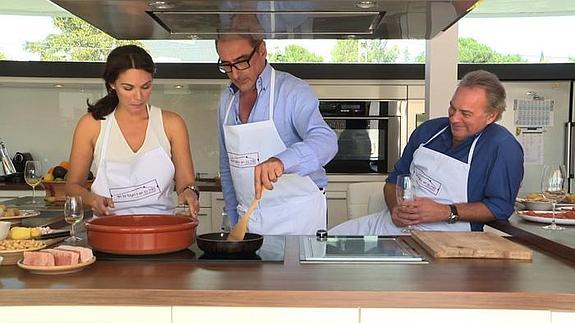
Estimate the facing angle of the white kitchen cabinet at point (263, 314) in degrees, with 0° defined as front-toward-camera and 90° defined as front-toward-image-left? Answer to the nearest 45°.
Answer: approximately 0°

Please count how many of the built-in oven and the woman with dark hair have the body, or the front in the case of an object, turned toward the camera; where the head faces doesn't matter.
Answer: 2

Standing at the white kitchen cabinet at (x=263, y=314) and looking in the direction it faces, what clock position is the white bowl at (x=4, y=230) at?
The white bowl is roughly at 4 o'clock from the white kitchen cabinet.

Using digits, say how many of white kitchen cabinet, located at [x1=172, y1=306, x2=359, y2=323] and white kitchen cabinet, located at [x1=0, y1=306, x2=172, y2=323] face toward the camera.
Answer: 2
